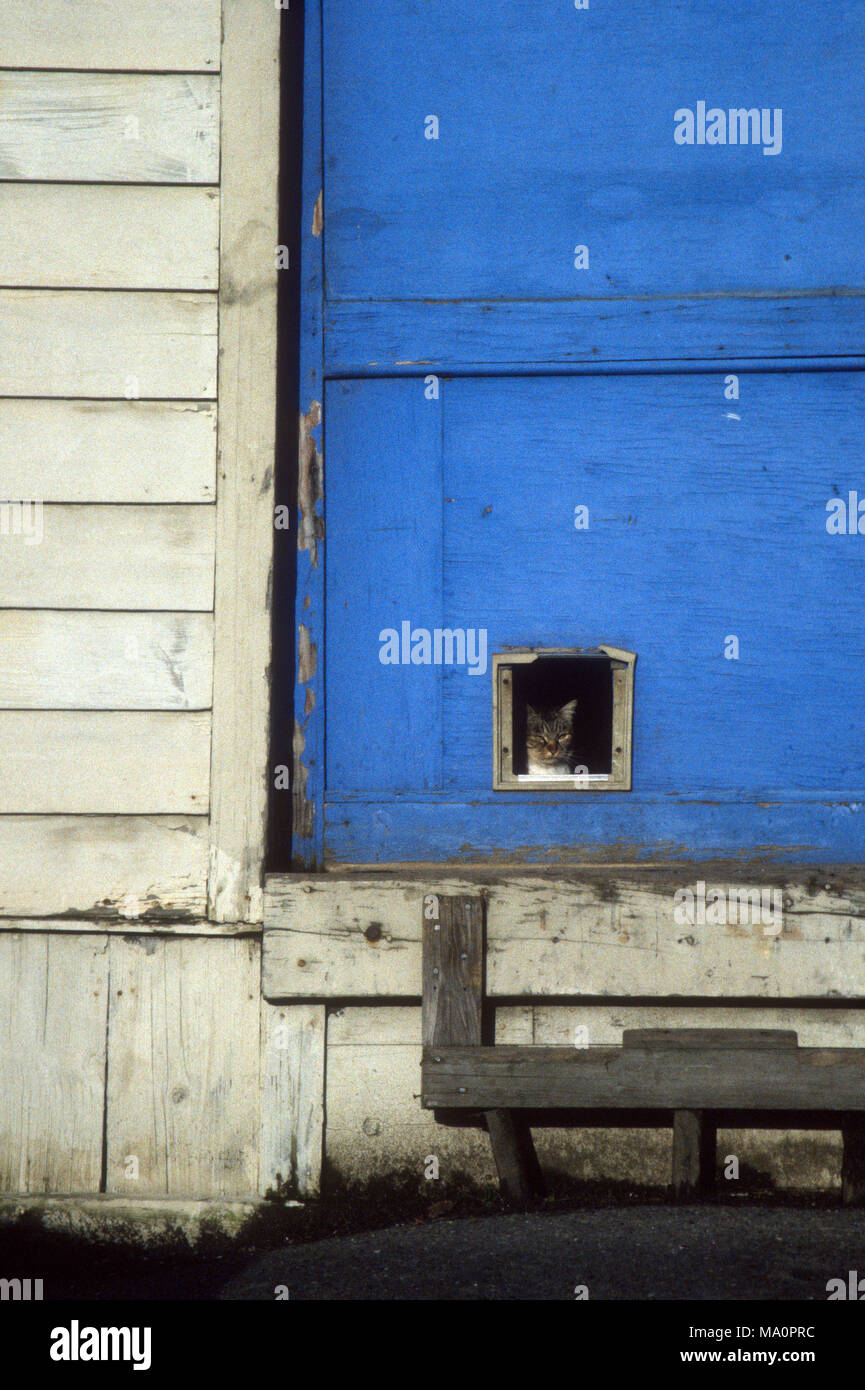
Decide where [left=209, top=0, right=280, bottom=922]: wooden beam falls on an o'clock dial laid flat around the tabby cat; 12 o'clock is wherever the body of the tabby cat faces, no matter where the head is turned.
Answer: The wooden beam is roughly at 2 o'clock from the tabby cat.

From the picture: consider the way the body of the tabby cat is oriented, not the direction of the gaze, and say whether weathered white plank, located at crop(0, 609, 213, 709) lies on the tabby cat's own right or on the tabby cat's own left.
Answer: on the tabby cat's own right

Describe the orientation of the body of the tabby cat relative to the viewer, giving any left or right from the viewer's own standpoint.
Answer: facing the viewer

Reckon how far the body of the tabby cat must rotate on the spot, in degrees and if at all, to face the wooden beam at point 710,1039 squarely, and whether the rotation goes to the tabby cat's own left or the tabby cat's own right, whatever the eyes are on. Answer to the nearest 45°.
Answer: approximately 45° to the tabby cat's own left

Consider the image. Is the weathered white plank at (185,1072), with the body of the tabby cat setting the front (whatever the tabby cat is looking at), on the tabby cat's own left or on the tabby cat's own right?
on the tabby cat's own right

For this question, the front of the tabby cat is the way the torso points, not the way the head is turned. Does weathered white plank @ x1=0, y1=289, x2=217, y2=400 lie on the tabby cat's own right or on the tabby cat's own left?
on the tabby cat's own right
